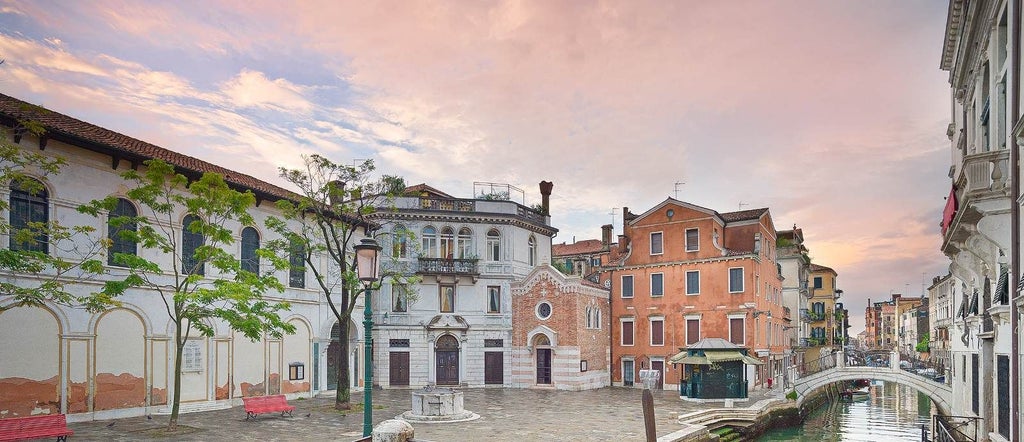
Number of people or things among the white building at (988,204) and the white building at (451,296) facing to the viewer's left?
1

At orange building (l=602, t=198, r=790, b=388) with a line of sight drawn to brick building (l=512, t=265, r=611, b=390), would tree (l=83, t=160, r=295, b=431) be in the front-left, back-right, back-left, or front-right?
front-left

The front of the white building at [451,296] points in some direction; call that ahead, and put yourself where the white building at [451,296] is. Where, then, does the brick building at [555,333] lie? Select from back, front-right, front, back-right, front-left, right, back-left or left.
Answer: left

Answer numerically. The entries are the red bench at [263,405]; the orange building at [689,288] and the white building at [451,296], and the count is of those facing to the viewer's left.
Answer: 0

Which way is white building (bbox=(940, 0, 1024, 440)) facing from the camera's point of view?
to the viewer's left

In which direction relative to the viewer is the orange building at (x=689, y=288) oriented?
toward the camera

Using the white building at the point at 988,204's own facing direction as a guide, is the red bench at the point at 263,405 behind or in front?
in front

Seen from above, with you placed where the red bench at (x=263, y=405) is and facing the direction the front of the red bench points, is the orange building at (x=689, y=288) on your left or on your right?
on your left

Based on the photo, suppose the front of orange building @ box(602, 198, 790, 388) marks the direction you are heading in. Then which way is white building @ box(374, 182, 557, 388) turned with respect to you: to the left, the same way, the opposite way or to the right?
the same way

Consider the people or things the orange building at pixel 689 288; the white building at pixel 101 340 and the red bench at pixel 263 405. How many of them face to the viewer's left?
0

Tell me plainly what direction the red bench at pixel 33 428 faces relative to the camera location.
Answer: facing the viewer and to the right of the viewer
